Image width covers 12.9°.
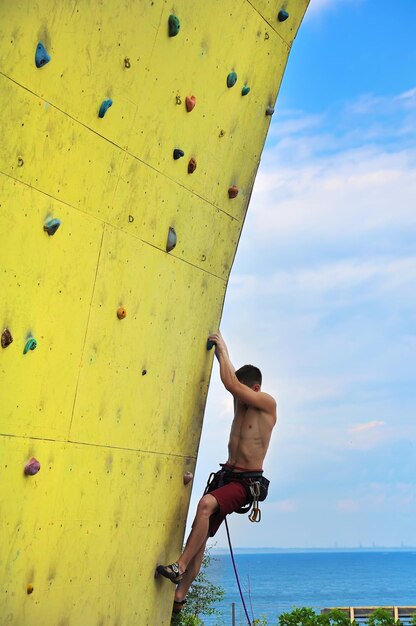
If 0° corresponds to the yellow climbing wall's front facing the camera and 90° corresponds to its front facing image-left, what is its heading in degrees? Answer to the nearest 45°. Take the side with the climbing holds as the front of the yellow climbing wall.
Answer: approximately 315°

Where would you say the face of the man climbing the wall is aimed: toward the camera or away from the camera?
away from the camera
